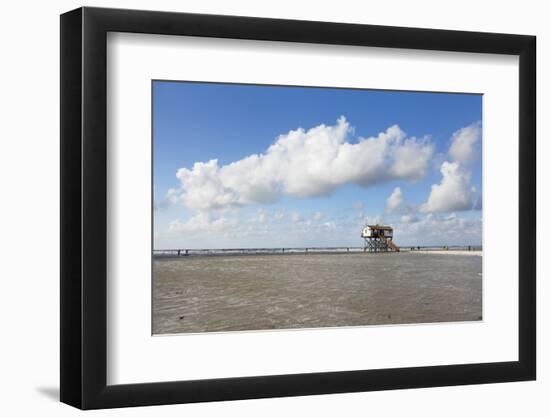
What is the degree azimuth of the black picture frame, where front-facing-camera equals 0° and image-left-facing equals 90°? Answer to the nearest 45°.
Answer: approximately 315°
